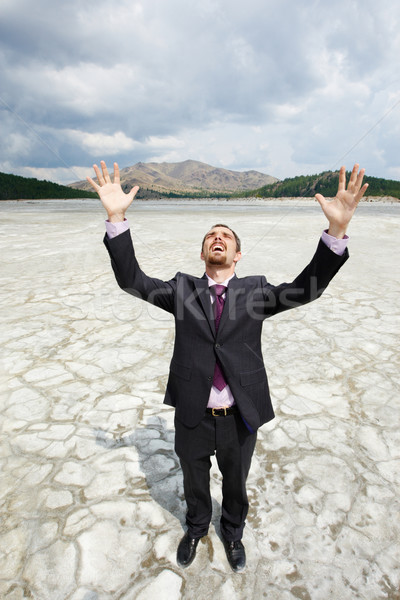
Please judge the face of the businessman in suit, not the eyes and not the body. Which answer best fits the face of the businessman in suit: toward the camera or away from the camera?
toward the camera

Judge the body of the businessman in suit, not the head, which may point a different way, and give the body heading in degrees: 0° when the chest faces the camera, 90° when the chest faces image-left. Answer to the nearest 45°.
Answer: approximately 0°
